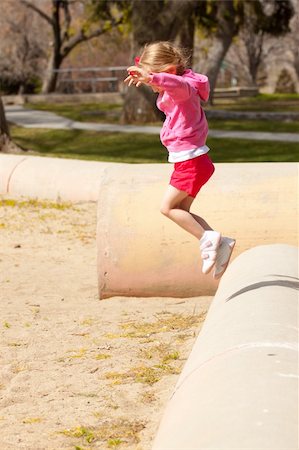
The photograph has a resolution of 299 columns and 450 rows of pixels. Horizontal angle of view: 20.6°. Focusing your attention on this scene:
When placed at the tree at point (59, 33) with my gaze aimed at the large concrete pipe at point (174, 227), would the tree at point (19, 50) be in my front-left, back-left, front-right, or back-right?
back-right

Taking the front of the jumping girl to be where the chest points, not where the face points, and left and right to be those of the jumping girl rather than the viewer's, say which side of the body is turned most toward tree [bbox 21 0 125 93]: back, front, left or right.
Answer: right

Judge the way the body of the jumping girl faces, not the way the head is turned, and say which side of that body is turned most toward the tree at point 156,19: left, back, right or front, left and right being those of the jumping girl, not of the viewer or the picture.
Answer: right

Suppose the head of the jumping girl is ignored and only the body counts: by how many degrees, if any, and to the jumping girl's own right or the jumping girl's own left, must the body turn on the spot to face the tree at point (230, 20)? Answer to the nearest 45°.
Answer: approximately 90° to the jumping girl's own right

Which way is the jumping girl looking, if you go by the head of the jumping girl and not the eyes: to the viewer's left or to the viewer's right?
to the viewer's left

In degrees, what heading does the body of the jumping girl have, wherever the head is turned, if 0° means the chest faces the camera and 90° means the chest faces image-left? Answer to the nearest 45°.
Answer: approximately 90°

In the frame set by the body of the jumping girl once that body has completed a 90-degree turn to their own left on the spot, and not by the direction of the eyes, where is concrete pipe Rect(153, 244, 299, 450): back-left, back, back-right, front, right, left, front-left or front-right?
front
